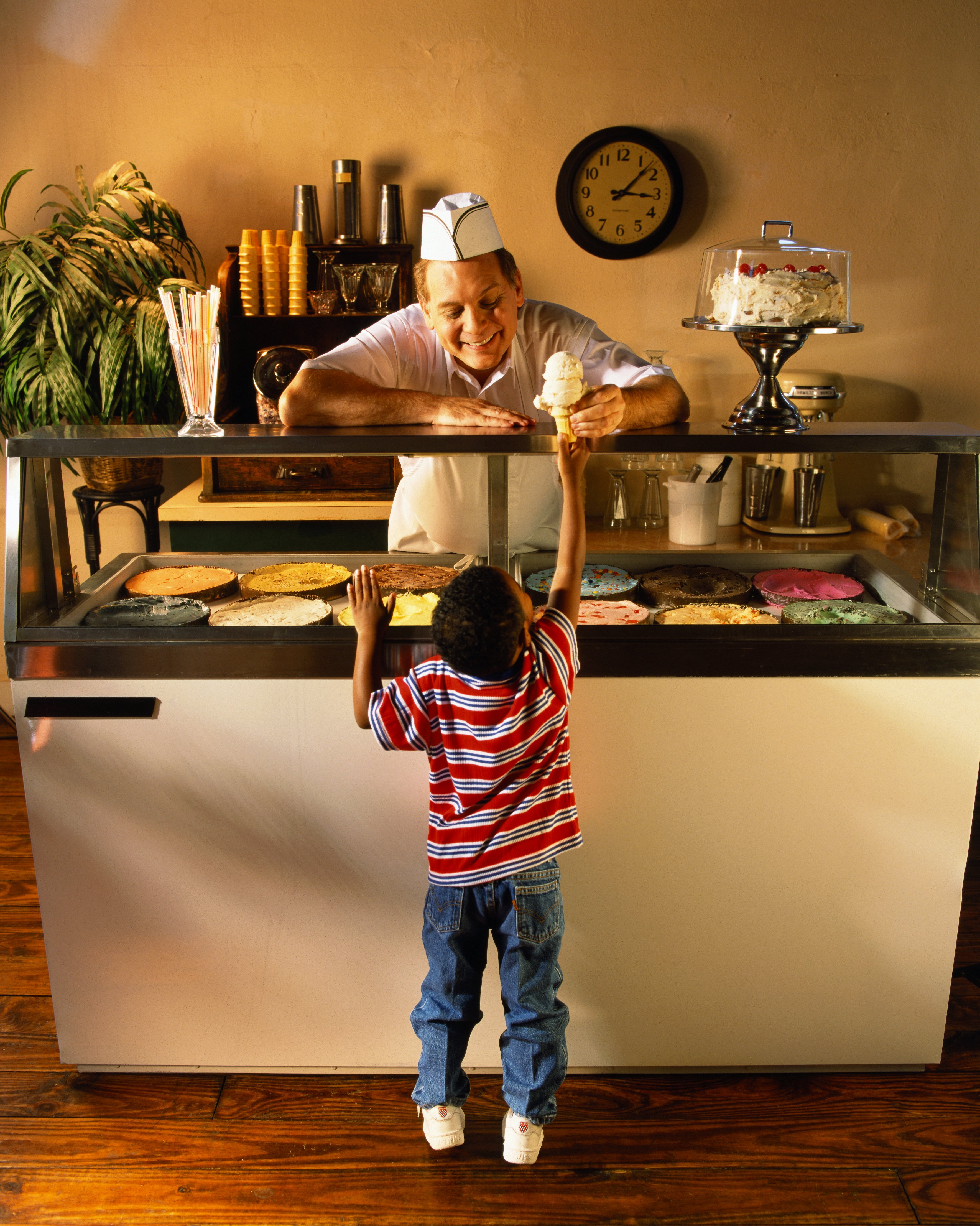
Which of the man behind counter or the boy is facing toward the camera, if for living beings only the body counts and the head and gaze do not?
the man behind counter

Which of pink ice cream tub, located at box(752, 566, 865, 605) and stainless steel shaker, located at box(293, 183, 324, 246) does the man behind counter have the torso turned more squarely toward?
the pink ice cream tub

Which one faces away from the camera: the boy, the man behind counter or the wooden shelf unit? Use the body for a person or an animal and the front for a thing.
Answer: the boy

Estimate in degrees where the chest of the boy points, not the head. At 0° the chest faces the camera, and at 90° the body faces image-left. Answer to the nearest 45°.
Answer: approximately 180°

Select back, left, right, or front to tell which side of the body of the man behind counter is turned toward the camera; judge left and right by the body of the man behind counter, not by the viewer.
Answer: front

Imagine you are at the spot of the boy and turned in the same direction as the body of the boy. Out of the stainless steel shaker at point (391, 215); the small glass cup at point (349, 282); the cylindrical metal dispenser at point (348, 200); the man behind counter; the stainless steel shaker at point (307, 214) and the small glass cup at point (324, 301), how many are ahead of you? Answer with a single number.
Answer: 6

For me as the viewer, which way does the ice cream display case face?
facing the viewer

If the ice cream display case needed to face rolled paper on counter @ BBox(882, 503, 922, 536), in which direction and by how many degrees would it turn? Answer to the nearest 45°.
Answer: approximately 135° to its left

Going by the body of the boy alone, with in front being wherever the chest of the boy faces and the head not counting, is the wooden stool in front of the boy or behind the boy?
in front

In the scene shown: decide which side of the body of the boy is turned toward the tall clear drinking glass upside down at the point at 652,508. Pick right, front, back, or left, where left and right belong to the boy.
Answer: front

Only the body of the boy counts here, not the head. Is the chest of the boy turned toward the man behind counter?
yes

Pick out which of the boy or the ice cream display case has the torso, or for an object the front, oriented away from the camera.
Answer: the boy

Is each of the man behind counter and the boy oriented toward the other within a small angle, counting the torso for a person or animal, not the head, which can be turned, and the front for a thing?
yes

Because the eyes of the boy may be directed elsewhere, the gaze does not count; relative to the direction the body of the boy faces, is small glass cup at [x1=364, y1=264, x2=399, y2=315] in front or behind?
in front

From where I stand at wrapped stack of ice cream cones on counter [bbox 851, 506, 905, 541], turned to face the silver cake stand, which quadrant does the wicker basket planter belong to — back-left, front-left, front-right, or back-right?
front-right

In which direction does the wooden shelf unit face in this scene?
toward the camera

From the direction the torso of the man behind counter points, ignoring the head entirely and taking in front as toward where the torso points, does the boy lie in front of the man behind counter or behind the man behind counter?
in front
